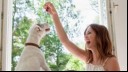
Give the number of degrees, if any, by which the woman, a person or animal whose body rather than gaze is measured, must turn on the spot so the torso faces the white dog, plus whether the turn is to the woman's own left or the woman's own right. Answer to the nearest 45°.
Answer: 0° — they already face it

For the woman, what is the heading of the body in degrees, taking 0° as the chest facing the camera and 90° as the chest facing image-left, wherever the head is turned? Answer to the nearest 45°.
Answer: approximately 45°
